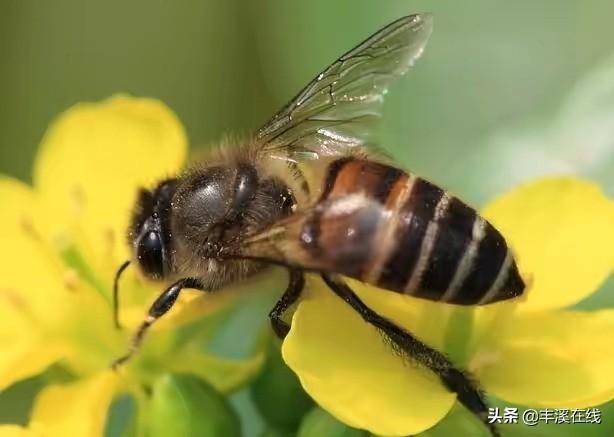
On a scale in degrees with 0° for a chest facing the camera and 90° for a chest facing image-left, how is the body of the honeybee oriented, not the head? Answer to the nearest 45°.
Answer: approximately 90°
